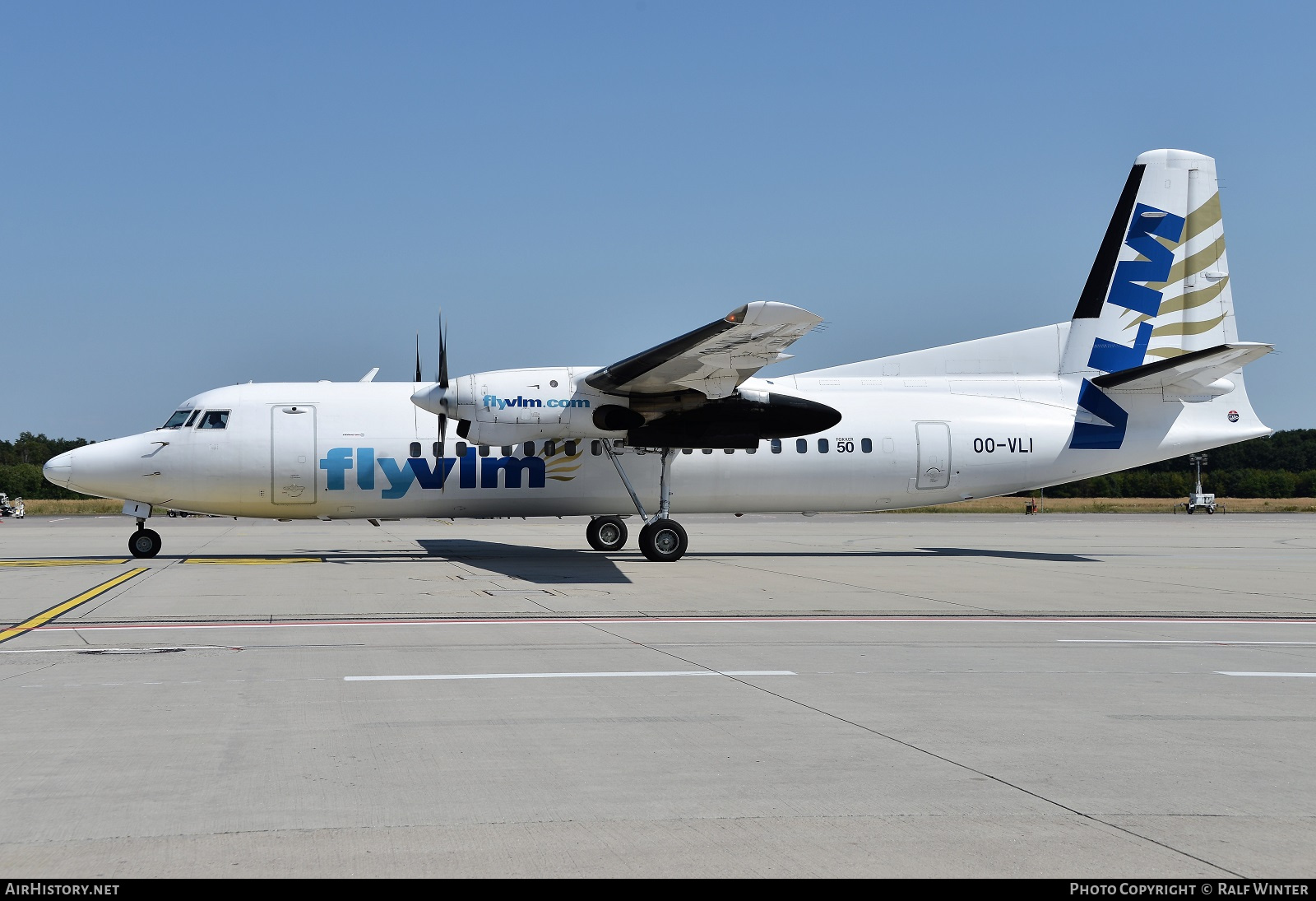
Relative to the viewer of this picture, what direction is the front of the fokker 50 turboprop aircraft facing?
facing to the left of the viewer
